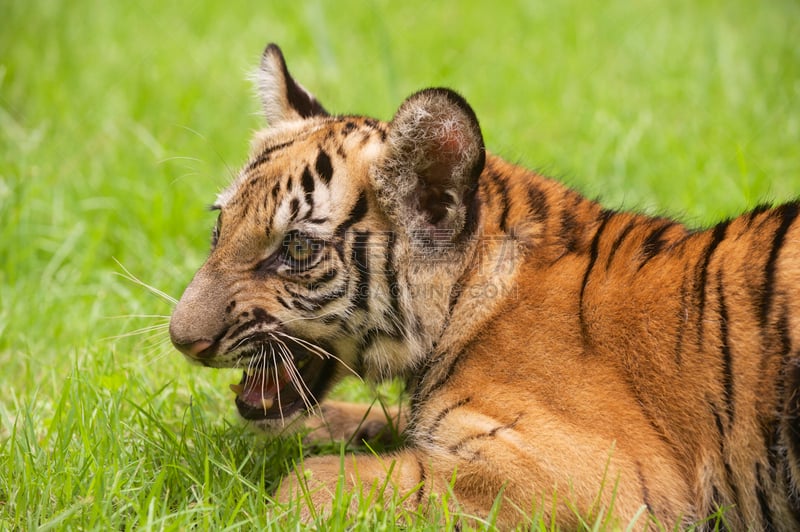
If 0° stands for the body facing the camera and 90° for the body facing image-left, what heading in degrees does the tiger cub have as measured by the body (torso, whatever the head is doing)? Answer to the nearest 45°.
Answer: approximately 90°
